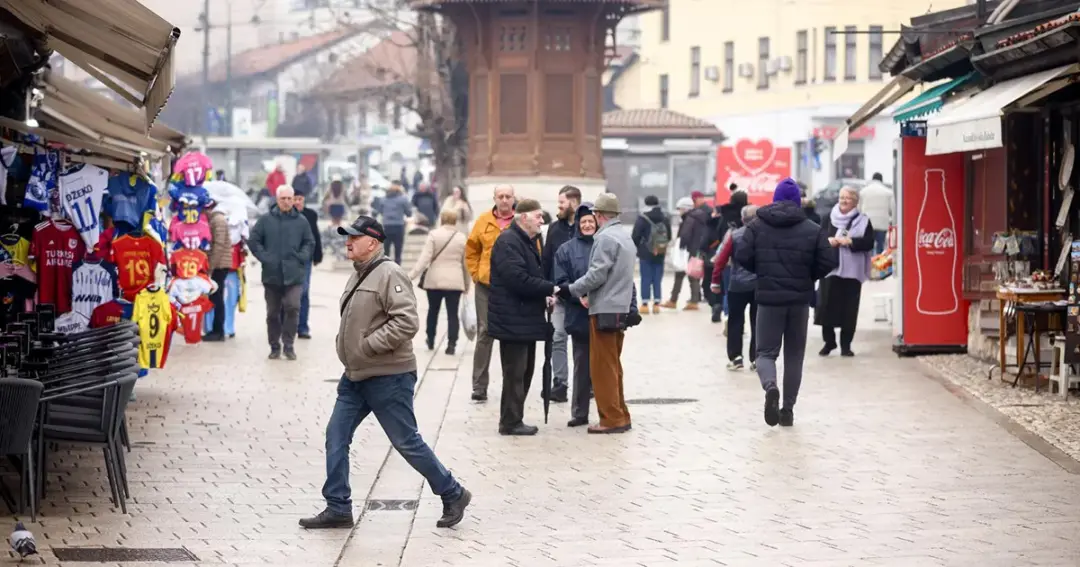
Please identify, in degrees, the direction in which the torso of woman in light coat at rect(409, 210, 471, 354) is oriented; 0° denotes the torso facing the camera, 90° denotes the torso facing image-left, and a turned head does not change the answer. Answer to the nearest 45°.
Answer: approximately 180°

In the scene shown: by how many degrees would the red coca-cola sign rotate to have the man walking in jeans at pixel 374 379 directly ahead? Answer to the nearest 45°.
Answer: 0° — it already faces them

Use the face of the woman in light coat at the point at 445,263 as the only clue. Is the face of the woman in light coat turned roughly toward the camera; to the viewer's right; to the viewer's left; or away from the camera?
away from the camera

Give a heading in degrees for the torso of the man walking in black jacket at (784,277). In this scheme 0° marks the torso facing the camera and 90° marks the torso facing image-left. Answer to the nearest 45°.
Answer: approximately 180°

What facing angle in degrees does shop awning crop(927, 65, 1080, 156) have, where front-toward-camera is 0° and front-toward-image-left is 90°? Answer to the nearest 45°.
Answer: approximately 45°

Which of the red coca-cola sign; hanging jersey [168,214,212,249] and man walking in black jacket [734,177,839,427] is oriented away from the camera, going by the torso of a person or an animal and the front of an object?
the man walking in black jacket

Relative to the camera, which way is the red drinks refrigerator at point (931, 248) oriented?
to the viewer's left

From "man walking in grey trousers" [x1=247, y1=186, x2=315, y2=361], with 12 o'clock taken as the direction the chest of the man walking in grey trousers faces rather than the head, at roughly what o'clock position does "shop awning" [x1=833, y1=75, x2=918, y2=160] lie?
The shop awning is roughly at 9 o'clock from the man walking in grey trousers.

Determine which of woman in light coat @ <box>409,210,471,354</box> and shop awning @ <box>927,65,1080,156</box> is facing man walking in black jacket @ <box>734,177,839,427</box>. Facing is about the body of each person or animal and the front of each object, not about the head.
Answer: the shop awning

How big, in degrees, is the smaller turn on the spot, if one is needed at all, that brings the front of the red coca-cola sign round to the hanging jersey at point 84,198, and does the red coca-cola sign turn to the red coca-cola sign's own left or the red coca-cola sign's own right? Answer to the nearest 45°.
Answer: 0° — it already faces it

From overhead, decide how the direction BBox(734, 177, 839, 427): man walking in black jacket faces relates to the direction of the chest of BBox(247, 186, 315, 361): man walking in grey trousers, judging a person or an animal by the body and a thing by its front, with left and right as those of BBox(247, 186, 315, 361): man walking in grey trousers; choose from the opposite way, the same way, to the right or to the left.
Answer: the opposite way

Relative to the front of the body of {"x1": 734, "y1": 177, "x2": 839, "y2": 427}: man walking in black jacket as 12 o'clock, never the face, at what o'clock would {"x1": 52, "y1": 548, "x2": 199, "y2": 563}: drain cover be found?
The drain cover is roughly at 7 o'clock from the man walking in black jacket.
